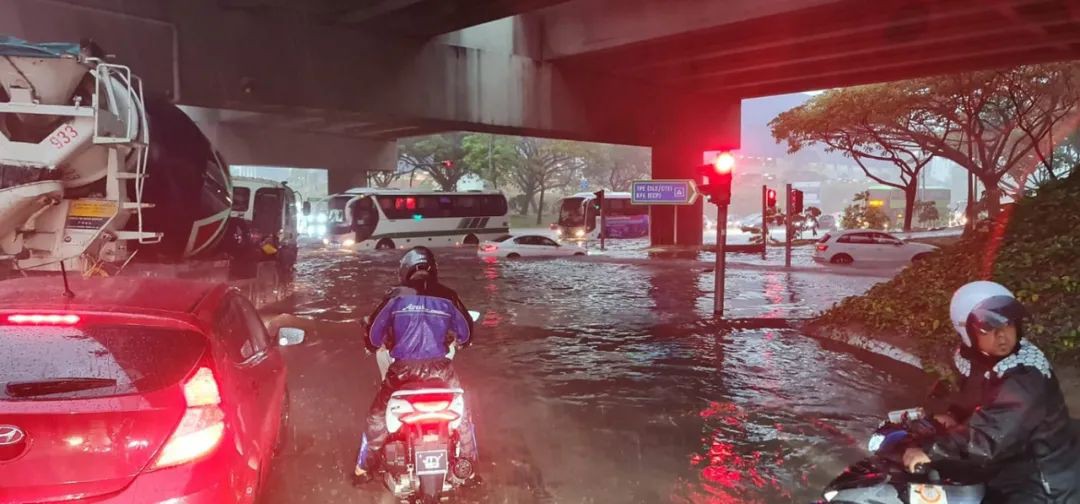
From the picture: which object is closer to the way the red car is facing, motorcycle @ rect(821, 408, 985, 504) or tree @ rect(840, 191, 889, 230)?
the tree

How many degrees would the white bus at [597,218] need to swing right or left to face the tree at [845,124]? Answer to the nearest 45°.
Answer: approximately 135° to its left

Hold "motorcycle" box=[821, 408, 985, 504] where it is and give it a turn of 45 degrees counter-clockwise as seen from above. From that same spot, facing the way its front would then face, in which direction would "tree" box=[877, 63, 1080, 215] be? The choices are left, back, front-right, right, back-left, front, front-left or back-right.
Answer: back-right

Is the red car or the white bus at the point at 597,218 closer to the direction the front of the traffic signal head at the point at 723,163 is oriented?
the red car

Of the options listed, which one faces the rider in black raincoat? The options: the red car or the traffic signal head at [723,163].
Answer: the traffic signal head

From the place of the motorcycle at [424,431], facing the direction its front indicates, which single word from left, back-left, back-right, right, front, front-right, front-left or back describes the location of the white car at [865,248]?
front-right

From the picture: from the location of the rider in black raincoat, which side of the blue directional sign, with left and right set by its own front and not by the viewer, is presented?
front

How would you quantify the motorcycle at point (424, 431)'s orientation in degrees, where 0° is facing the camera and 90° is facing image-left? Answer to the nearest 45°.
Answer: approximately 180°

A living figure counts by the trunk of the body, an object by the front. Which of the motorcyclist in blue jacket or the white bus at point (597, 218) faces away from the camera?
the motorcyclist in blue jacket

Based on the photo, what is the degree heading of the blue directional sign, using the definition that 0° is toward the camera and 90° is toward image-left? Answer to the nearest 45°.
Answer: approximately 0°

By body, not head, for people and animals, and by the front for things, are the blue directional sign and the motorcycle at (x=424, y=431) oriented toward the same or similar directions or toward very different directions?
very different directions

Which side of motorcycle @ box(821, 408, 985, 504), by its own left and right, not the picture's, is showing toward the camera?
left
